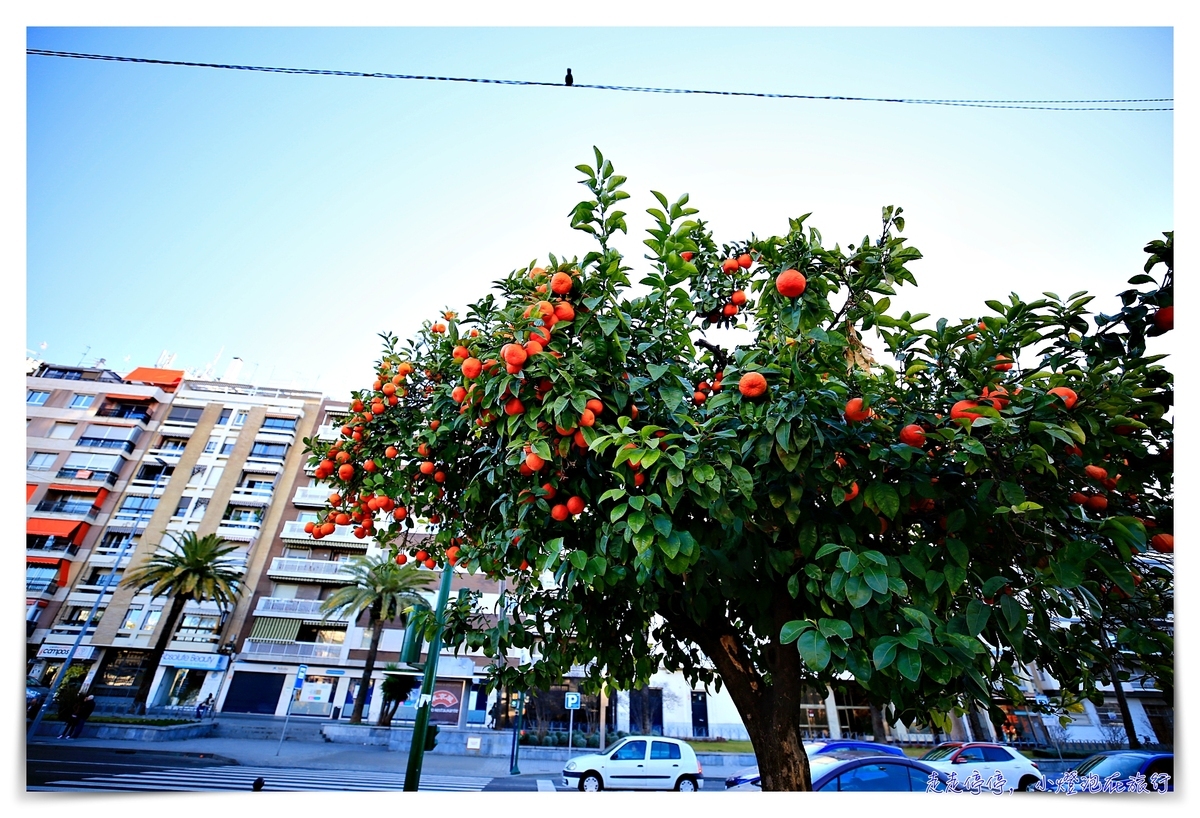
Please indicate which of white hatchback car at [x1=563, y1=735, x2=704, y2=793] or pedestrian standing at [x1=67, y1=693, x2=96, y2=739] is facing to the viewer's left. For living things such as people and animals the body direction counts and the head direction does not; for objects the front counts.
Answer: the white hatchback car

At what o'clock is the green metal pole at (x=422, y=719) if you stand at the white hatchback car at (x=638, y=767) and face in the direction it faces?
The green metal pole is roughly at 10 o'clock from the white hatchback car.

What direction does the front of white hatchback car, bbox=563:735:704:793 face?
to the viewer's left

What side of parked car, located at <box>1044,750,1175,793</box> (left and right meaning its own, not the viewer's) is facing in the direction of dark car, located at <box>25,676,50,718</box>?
front

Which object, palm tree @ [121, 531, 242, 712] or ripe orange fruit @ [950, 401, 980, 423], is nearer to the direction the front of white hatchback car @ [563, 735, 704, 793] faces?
the palm tree

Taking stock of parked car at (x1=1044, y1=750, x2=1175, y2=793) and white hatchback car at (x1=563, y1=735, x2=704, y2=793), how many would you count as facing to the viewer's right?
0
